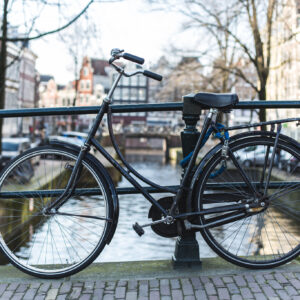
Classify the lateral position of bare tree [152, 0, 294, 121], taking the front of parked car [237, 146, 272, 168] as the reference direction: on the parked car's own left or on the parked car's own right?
on the parked car's own right

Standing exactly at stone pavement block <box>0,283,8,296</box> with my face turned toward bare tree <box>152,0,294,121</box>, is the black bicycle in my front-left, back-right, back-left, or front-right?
front-right

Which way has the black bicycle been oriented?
to the viewer's left

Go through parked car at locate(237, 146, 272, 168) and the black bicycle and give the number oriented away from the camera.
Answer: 0

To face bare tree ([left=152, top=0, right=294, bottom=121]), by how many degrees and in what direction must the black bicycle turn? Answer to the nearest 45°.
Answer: approximately 90° to its right

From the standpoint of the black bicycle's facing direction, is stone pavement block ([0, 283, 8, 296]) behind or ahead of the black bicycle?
ahead
